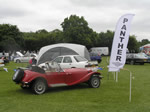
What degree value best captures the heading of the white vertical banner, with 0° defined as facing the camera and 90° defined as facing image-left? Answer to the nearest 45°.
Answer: approximately 0°

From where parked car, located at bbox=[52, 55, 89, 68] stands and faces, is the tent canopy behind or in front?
in front

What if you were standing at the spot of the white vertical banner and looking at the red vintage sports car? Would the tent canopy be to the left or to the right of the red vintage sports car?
right

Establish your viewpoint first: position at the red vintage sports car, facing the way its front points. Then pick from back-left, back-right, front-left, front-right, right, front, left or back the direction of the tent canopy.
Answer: front-left

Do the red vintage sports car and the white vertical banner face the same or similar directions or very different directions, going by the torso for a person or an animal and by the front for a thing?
very different directions

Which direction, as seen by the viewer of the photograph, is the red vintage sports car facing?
facing away from the viewer and to the right of the viewer

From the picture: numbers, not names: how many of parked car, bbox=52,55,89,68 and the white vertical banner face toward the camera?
1

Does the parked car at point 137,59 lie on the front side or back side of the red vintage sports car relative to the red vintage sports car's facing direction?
on the front side
